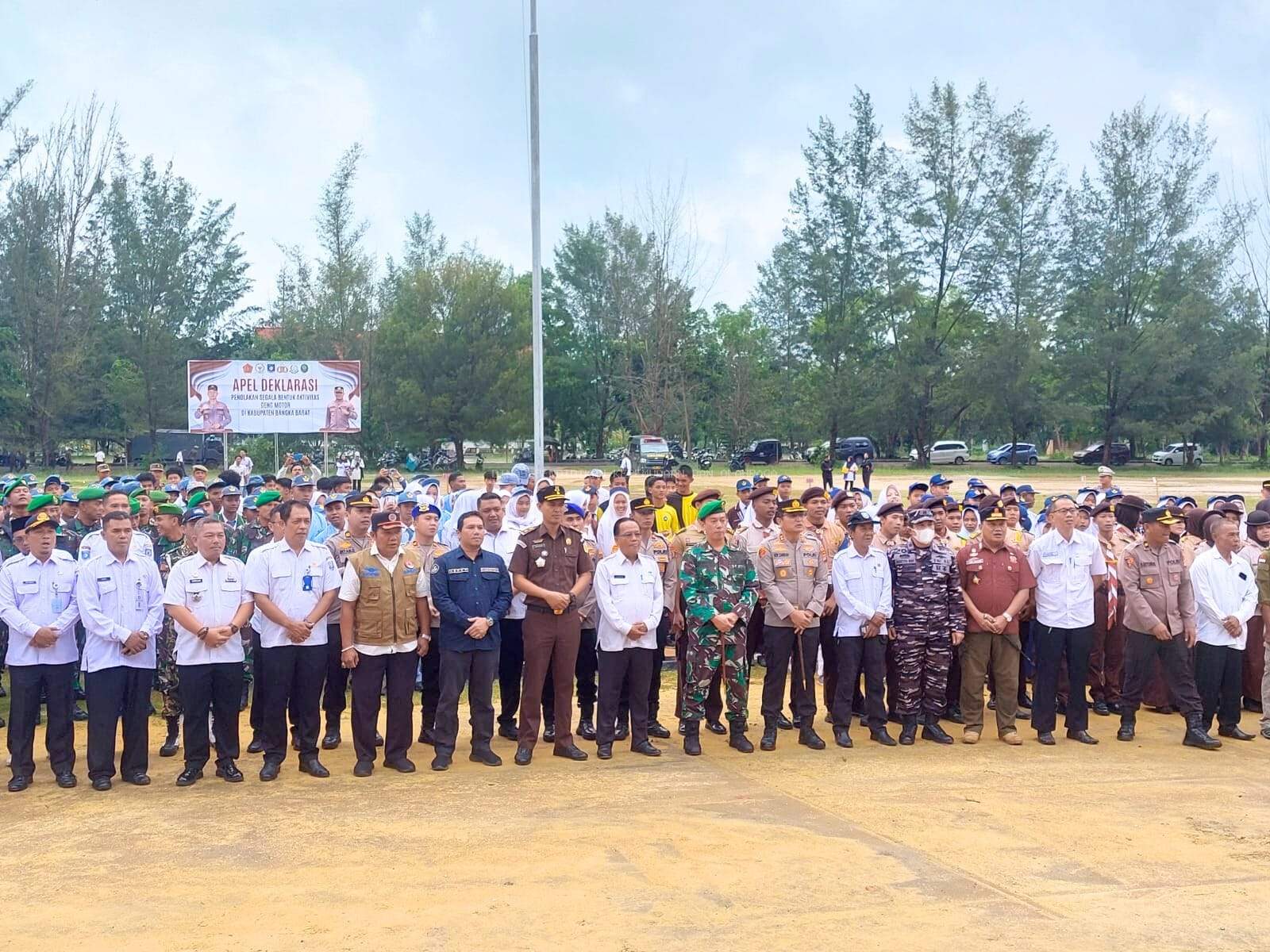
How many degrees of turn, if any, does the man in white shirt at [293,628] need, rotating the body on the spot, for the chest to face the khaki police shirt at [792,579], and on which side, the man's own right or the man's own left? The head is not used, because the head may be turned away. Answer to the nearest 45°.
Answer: approximately 90° to the man's own left

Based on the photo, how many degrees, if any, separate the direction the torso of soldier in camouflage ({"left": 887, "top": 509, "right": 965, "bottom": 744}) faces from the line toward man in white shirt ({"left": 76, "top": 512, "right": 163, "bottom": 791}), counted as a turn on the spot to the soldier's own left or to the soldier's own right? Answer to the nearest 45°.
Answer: approximately 45° to the soldier's own right

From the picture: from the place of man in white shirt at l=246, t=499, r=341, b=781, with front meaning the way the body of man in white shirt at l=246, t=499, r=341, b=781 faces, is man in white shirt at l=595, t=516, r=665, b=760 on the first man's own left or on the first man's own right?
on the first man's own left

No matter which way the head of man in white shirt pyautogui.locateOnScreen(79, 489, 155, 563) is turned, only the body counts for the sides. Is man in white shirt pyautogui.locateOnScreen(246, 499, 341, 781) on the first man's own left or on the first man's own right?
on the first man's own left

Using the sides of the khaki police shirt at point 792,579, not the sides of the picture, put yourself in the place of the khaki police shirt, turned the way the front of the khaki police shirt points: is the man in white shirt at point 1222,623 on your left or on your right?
on your left

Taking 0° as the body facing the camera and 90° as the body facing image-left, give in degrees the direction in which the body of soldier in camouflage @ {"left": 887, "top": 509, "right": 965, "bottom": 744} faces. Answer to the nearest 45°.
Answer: approximately 0°

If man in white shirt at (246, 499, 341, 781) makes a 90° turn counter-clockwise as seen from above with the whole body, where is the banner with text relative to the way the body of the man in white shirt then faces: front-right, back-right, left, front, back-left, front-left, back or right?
left

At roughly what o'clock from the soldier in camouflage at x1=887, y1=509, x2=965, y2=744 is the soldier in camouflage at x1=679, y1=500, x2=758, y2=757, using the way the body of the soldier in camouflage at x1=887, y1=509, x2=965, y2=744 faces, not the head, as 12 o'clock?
the soldier in camouflage at x1=679, y1=500, x2=758, y2=757 is roughly at 2 o'clock from the soldier in camouflage at x1=887, y1=509, x2=965, y2=744.

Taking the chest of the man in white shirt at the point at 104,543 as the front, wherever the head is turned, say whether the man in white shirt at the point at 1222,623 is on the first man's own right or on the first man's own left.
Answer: on the first man's own left
